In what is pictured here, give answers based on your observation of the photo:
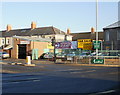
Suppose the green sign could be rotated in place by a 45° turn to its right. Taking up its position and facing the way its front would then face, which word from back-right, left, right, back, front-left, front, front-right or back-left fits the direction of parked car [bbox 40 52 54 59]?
right

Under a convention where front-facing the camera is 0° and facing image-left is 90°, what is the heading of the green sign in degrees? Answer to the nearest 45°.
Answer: approximately 0°
